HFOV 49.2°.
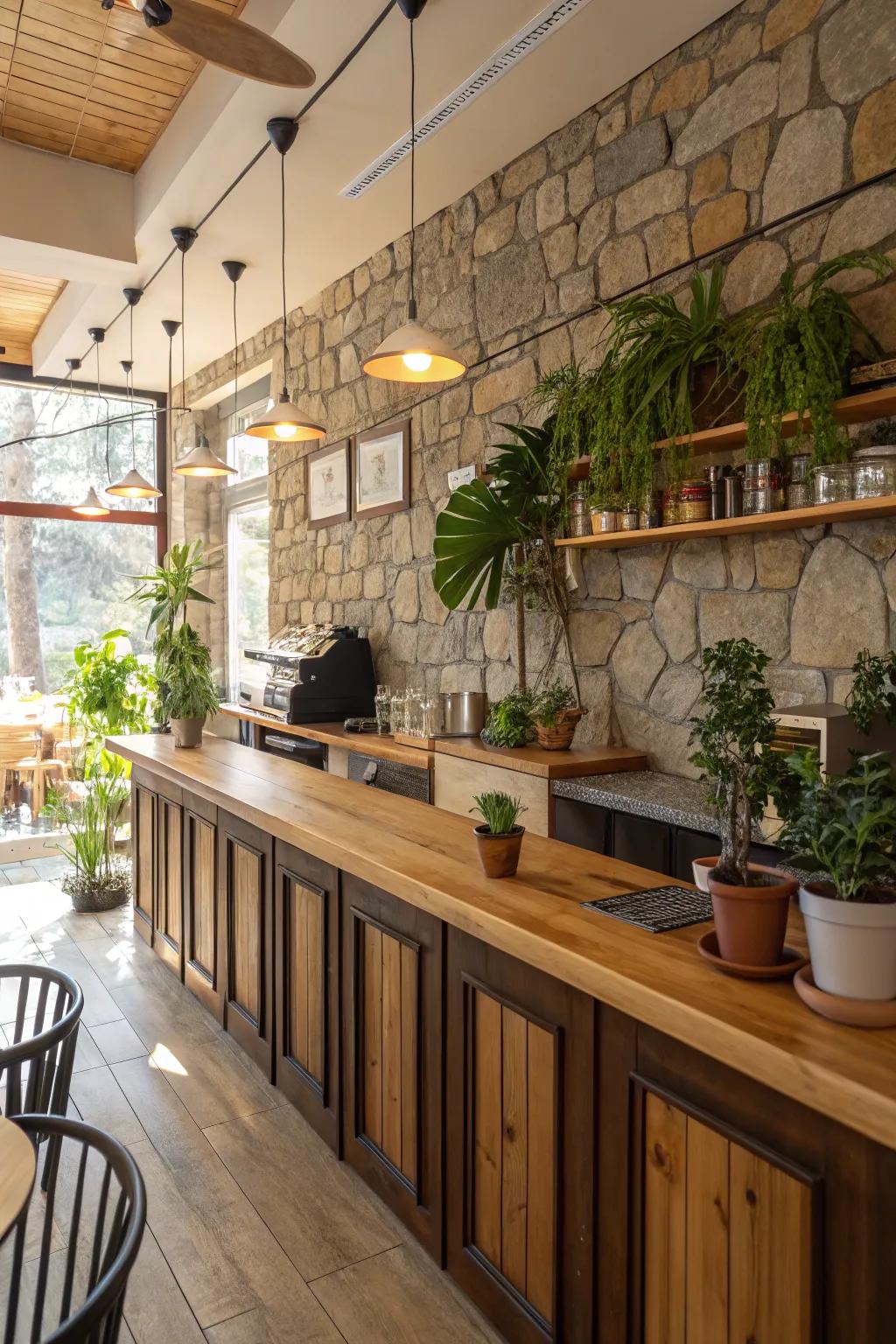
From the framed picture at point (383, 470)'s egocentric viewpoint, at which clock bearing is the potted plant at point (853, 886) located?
The potted plant is roughly at 10 o'clock from the framed picture.

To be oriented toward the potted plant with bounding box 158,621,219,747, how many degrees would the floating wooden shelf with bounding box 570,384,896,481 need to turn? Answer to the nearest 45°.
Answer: approximately 45° to its right

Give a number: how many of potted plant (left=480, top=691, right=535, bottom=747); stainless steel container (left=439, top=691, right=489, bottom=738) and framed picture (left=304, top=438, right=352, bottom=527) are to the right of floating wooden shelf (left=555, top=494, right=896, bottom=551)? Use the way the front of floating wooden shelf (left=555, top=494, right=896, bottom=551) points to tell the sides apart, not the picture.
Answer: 3

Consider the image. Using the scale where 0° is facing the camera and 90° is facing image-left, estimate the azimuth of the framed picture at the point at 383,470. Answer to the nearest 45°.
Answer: approximately 45°

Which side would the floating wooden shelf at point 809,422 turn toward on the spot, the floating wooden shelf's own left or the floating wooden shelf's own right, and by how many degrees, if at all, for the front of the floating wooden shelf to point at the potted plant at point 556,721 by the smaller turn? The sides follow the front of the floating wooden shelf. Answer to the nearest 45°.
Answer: approximately 90° to the floating wooden shelf's own right

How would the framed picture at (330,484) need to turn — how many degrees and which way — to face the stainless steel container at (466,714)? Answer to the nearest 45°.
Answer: approximately 45° to its left
